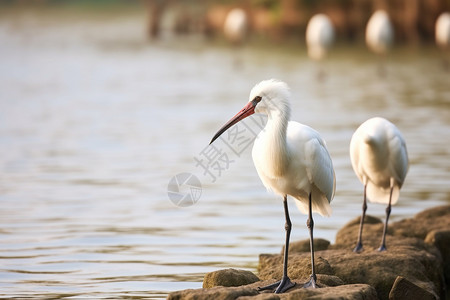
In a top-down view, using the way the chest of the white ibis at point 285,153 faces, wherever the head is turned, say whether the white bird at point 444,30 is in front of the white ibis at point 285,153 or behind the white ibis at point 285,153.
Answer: behind

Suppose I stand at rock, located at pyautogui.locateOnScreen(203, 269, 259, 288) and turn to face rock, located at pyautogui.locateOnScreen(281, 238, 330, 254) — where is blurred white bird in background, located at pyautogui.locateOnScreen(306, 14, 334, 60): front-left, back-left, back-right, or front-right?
front-left

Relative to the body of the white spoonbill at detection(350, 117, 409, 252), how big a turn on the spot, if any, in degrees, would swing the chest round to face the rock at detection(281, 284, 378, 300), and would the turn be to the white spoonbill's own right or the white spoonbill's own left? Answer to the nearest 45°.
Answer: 0° — it already faces it

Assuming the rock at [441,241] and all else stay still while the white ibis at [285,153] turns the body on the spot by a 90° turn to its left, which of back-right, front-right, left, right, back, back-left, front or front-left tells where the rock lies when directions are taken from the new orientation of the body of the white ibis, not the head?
left

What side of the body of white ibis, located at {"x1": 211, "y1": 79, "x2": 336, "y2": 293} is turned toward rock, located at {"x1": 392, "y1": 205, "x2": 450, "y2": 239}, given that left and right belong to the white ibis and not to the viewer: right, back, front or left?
back

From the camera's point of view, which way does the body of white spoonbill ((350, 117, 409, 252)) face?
toward the camera

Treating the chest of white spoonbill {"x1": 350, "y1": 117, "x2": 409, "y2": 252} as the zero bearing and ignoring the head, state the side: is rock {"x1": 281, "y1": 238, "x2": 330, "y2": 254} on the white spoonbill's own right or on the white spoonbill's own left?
on the white spoonbill's own right

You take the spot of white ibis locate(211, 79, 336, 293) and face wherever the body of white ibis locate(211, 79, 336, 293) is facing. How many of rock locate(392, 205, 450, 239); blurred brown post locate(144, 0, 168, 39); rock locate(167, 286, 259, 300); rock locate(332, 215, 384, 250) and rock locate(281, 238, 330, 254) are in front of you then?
1

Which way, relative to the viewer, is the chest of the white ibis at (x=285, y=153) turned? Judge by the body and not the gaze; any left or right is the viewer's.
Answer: facing the viewer and to the left of the viewer

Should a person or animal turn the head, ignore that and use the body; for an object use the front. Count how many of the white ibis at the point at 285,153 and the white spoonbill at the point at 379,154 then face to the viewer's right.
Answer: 0
